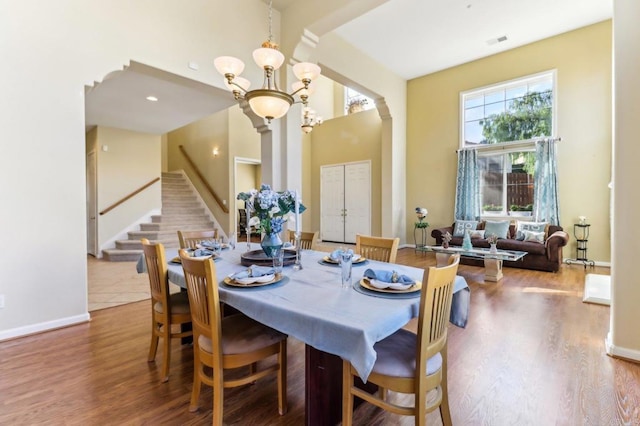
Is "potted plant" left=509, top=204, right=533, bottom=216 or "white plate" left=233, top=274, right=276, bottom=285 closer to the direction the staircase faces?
the white plate

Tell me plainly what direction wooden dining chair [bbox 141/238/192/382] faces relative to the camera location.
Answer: facing away from the viewer and to the right of the viewer

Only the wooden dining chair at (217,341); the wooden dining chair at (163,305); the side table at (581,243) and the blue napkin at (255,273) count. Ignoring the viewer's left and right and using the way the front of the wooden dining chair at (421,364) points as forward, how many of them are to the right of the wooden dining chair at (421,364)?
1

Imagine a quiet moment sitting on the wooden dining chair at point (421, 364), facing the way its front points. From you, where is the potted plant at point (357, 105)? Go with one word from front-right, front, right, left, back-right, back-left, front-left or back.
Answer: front-right

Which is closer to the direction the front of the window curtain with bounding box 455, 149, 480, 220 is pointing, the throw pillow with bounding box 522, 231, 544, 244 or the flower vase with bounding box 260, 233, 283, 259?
the flower vase

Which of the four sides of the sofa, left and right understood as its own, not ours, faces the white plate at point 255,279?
front

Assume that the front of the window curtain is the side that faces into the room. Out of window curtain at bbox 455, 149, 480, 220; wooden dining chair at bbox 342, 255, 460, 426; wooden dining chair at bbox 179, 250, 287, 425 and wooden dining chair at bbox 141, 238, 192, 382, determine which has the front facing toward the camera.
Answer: the window curtain

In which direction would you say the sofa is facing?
toward the camera

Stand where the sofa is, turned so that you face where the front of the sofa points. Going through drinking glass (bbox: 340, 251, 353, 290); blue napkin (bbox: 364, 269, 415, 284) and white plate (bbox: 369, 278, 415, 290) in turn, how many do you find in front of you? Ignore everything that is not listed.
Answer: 3

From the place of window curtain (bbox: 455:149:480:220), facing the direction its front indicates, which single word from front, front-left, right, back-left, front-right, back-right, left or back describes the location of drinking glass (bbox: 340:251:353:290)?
front

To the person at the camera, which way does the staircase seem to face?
facing the viewer

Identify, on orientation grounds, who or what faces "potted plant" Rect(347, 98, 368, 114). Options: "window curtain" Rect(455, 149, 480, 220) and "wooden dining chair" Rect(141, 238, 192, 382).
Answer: the wooden dining chair

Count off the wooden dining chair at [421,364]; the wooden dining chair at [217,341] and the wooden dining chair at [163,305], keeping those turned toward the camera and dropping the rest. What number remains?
0

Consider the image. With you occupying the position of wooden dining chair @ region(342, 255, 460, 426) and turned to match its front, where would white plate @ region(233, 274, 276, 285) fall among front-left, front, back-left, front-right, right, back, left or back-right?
front-left

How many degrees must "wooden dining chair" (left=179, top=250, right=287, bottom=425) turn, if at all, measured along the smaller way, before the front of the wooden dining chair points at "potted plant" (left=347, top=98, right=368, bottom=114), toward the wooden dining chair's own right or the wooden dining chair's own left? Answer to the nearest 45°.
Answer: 0° — it already faces it

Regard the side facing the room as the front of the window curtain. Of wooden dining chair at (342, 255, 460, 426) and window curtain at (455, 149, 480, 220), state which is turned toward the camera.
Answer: the window curtain

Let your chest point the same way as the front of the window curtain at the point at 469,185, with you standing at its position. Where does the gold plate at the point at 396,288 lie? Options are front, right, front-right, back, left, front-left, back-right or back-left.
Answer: front
